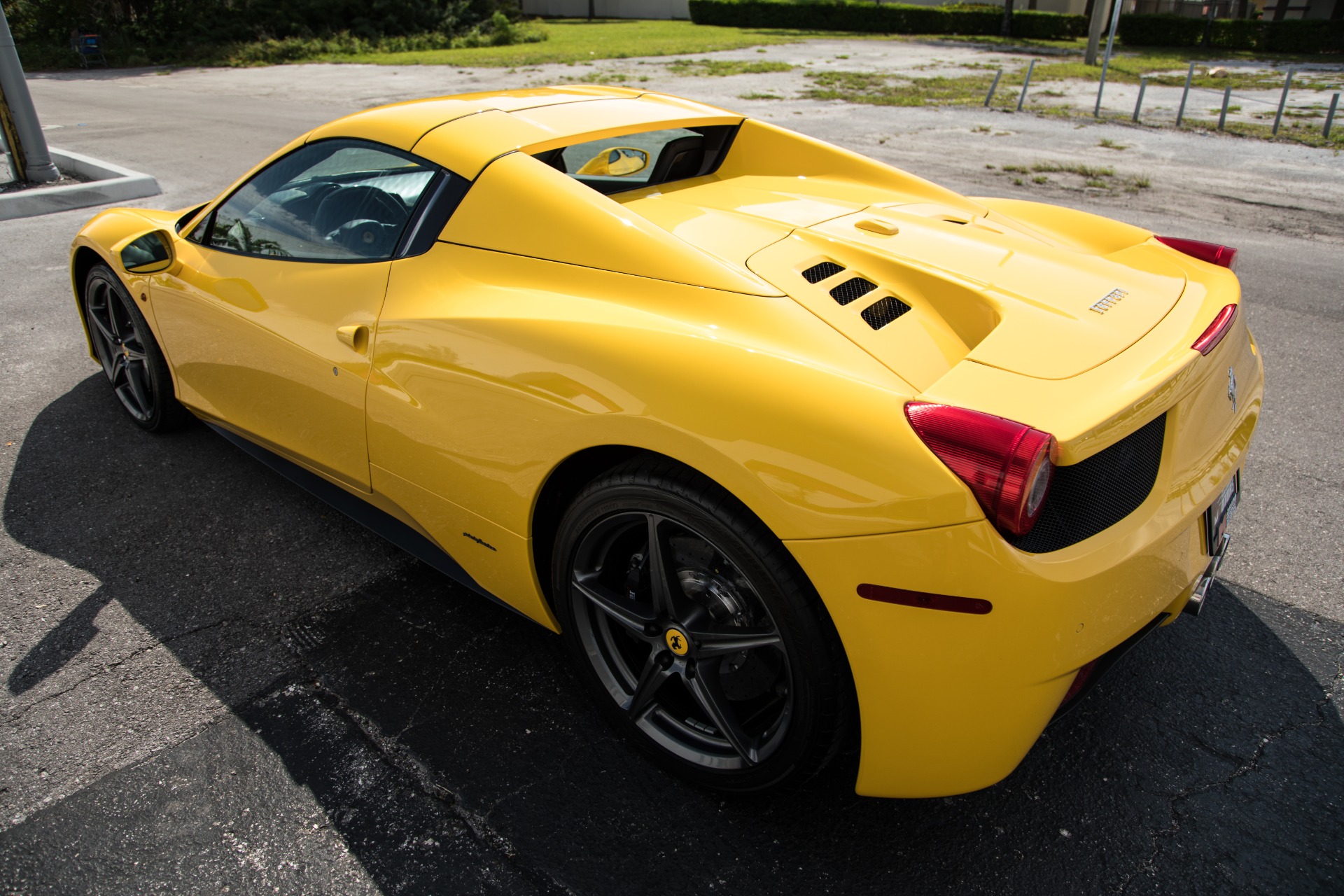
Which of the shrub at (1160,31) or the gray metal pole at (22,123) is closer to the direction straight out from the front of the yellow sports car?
the gray metal pole

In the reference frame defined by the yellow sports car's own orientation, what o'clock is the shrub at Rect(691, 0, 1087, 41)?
The shrub is roughly at 2 o'clock from the yellow sports car.

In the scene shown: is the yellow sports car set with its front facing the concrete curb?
yes

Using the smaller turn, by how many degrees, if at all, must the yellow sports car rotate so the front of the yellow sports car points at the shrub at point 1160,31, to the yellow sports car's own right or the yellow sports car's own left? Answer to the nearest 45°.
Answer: approximately 90° to the yellow sports car's own right

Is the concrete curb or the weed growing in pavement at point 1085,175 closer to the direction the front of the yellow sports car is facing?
the concrete curb

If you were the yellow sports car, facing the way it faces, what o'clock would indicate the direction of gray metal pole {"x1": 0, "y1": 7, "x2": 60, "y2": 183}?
The gray metal pole is roughly at 12 o'clock from the yellow sports car.

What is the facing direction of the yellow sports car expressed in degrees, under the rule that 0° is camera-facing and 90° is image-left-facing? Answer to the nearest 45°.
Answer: approximately 135°

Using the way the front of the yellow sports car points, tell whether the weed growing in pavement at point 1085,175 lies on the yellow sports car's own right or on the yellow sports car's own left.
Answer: on the yellow sports car's own right

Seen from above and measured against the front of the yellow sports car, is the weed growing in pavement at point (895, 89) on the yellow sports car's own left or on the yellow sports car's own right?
on the yellow sports car's own right

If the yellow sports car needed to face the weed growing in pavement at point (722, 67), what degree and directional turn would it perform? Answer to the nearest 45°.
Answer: approximately 45° to its right

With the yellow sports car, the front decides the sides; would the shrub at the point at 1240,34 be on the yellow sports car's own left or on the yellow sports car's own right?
on the yellow sports car's own right
